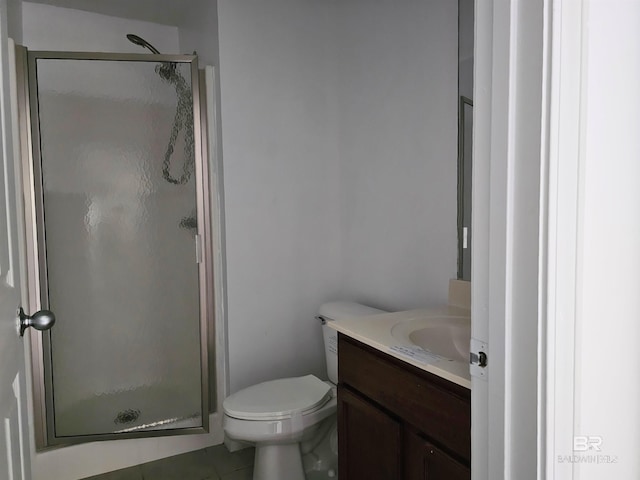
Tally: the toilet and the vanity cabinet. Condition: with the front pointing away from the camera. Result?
0

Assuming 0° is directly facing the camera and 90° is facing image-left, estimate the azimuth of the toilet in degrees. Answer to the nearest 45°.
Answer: approximately 45°

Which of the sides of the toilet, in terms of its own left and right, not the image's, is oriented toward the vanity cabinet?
left

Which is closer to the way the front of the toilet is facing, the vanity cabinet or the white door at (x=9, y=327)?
the white door

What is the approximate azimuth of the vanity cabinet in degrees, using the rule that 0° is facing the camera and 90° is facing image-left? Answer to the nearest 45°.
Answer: approximately 45°

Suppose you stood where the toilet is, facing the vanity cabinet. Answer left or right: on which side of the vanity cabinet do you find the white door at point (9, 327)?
right

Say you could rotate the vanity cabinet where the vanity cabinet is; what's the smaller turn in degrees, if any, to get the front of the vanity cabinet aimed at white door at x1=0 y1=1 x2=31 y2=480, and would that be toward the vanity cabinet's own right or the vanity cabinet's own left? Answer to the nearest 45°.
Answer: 0° — it already faces it
